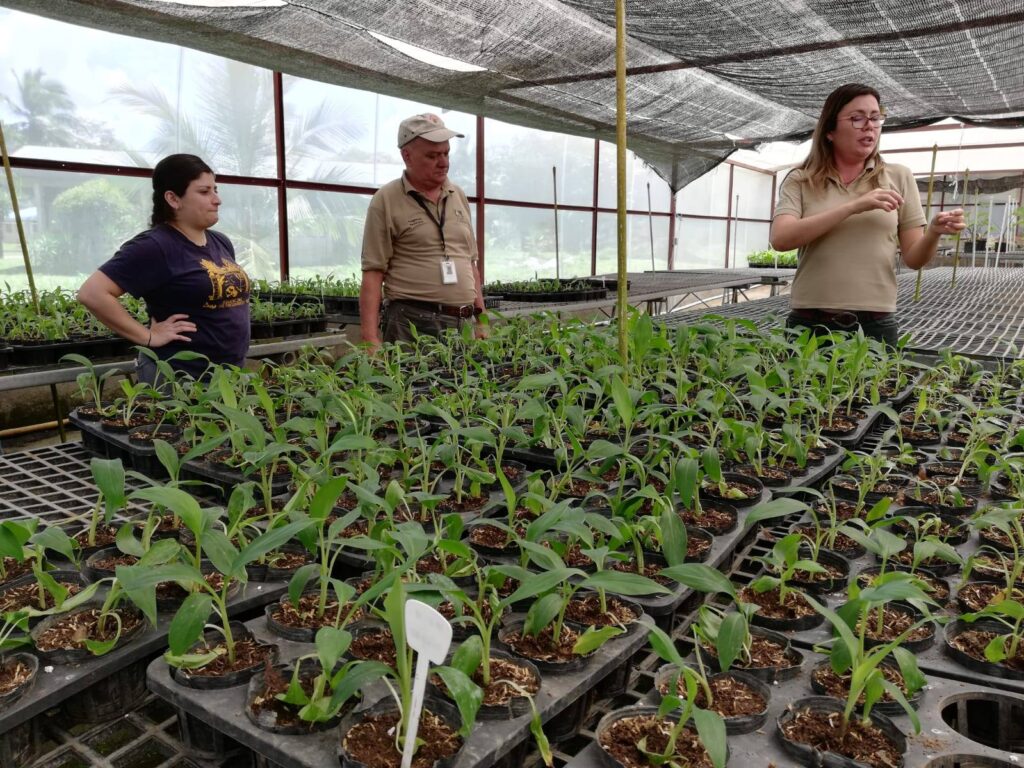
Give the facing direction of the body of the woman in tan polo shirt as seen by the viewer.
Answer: toward the camera

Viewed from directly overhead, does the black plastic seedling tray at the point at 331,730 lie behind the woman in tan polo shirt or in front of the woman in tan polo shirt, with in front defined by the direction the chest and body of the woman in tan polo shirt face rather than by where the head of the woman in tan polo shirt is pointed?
in front

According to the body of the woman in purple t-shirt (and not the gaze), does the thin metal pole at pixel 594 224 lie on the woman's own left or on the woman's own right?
on the woman's own left

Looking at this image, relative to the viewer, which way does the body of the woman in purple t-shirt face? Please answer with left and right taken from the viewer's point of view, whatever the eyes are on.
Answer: facing the viewer and to the right of the viewer

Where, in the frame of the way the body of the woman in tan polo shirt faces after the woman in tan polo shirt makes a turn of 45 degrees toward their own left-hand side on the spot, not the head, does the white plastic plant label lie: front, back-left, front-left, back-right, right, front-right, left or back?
front-right

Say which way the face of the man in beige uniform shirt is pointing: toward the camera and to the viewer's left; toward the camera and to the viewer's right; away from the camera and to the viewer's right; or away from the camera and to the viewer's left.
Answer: toward the camera and to the viewer's right

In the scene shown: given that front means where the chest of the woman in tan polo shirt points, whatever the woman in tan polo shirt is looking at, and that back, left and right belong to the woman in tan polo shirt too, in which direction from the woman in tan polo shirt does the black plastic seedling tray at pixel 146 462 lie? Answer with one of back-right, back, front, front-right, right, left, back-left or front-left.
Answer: front-right

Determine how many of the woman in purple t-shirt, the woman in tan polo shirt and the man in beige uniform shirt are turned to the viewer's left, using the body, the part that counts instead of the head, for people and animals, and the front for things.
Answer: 0

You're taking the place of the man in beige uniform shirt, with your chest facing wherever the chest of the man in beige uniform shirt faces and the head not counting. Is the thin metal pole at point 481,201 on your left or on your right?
on your left

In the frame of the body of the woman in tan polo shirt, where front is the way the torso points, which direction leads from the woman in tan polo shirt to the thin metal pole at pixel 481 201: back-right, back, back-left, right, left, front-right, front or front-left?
back-right

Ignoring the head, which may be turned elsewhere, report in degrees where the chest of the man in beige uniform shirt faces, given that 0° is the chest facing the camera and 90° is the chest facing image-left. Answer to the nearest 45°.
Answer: approximately 315°

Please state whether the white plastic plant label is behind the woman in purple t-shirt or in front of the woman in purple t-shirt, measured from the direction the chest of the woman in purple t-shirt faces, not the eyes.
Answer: in front
